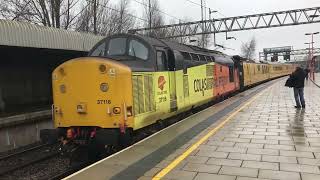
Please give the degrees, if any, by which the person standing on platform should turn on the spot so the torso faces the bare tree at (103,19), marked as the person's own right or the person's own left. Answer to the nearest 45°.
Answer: approximately 45° to the person's own left

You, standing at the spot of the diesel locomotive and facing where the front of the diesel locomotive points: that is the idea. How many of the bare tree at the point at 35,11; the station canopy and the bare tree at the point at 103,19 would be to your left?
0

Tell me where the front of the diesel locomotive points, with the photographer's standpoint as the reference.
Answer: facing the viewer and to the left of the viewer

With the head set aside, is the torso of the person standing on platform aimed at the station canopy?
no

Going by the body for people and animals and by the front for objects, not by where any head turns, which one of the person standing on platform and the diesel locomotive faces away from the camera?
the person standing on platform

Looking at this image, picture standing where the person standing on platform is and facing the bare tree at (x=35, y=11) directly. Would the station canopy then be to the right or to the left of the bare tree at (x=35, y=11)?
left

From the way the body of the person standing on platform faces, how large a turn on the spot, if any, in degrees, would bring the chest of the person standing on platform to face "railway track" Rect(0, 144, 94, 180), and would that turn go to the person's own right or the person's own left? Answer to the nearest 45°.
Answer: approximately 135° to the person's own left

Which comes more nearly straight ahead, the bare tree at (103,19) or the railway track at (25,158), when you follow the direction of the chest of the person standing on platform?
the bare tree

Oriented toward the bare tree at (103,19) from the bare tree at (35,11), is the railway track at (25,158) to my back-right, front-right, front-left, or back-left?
back-right

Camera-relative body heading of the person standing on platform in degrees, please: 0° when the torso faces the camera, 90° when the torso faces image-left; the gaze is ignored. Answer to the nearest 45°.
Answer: approximately 180°

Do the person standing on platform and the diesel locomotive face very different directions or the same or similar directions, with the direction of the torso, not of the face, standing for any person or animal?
very different directions

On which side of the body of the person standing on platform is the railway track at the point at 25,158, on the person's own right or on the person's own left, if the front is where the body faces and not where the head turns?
on the person's own left
